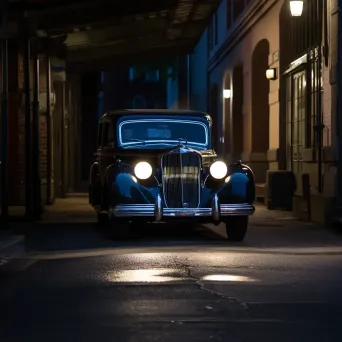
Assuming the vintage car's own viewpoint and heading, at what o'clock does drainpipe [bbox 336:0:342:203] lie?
The drainpipe is roughly at 8 o'clock from the vintage car.

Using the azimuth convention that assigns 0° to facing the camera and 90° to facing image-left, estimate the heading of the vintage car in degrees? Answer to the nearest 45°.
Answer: approximately 0°

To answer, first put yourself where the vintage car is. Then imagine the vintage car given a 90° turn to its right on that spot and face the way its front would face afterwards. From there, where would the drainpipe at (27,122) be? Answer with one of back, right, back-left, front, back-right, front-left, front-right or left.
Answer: front-right
